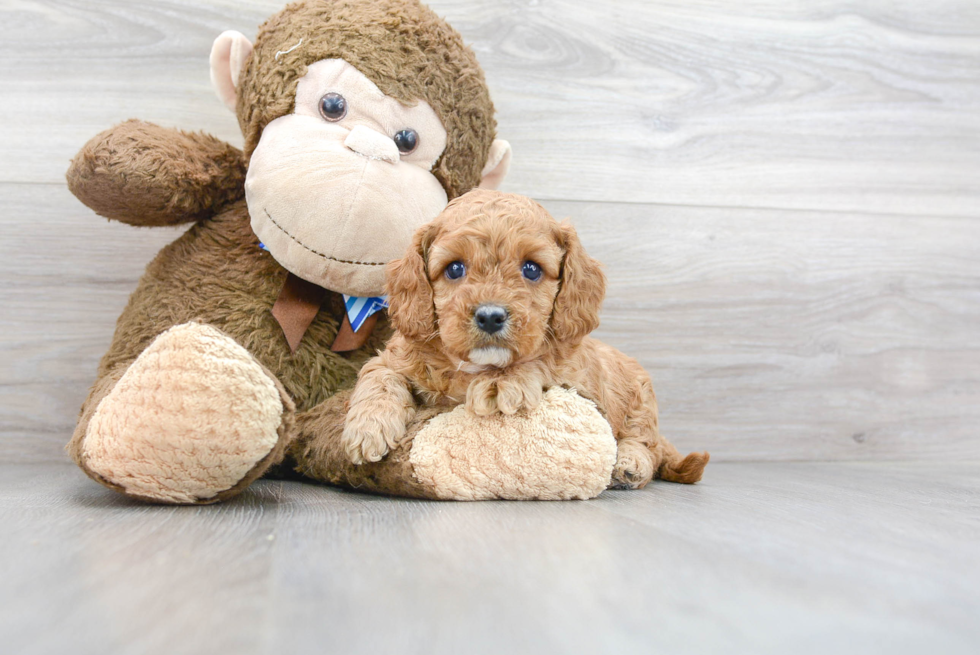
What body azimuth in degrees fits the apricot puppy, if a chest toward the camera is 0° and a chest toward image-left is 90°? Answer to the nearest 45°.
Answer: approximately 45°

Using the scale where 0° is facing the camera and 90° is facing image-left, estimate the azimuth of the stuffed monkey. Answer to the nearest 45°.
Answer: approximately 0°
